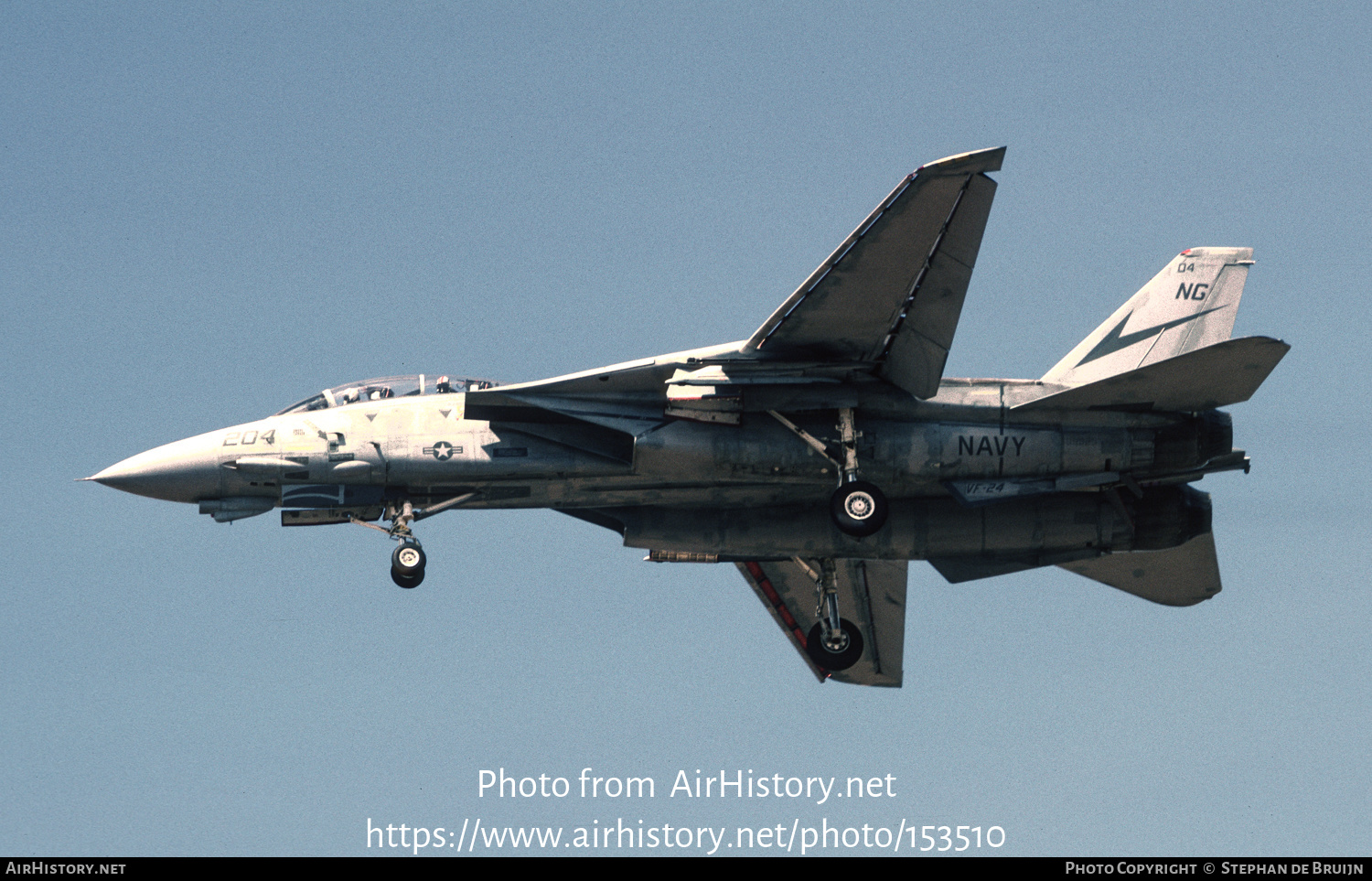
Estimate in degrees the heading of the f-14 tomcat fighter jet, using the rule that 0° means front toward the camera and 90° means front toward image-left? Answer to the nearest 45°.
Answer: approximately 90°
